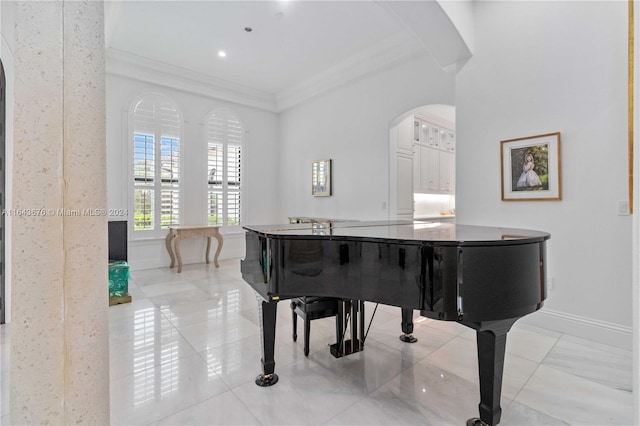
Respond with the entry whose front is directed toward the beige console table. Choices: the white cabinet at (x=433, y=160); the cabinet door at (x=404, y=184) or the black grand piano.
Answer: the black grand piano

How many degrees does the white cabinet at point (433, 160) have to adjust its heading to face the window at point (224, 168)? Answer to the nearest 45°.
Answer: approximately 135° to its right

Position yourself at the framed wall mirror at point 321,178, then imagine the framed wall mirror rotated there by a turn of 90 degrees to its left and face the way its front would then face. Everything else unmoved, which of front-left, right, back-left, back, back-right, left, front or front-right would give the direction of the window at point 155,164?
back-right

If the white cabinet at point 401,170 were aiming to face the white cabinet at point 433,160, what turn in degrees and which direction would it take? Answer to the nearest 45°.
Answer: approximately 90° to its left

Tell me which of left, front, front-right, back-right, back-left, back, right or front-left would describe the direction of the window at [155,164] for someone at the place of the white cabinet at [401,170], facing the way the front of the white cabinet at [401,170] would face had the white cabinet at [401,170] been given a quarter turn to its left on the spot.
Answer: back-left

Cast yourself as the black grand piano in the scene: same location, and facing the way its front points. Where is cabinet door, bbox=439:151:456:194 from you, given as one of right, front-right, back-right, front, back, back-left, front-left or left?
front-right

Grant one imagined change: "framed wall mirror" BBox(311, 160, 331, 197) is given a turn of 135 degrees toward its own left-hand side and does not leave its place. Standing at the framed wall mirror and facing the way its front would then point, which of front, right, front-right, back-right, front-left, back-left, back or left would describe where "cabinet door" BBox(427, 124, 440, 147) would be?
front

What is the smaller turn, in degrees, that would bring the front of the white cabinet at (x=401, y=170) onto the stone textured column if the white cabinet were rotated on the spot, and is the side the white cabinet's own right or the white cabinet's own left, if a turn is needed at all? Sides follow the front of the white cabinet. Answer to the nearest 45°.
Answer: approximately 45° to the white cabinet's own right

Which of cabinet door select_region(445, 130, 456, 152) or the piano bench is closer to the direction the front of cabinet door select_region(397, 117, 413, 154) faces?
the piano bench

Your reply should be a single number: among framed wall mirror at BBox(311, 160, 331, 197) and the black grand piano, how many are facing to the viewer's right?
0

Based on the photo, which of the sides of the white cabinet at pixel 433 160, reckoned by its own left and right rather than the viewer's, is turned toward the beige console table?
right

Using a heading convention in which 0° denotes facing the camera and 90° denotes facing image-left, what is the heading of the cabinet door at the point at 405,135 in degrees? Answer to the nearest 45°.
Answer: approximately 315°

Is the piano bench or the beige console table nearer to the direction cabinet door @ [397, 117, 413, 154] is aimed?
the piano bench

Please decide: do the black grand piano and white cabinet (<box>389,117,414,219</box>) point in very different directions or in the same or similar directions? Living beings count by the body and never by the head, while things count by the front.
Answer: very different directions

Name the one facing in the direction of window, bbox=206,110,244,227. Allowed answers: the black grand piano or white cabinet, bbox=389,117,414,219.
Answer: the black grand piano

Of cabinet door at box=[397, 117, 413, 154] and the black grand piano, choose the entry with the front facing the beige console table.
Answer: the black grand piano

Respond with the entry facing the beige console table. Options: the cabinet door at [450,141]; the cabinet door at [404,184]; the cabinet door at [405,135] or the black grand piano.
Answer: the black grand piano

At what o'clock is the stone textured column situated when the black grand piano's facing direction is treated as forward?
The stone textured column is roughly at 9 o'clock from the black grand piano.
